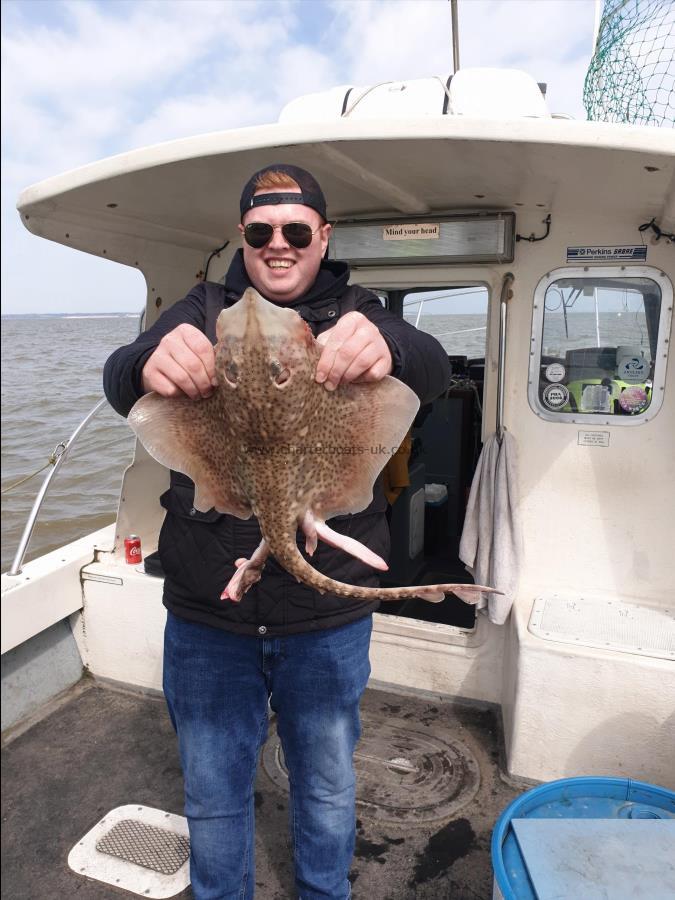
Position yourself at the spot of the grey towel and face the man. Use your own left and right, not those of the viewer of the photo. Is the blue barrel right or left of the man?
left

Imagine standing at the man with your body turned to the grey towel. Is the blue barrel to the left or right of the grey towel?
right

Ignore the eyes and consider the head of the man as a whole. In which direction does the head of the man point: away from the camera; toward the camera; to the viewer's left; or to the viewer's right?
toward the camera

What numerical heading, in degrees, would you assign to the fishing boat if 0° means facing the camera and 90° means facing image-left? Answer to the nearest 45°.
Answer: approximately 180°

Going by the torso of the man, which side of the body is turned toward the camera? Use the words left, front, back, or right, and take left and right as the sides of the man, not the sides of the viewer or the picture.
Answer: front

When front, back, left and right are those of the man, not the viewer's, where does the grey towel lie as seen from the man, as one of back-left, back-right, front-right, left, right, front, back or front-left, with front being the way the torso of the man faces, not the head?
back-left
